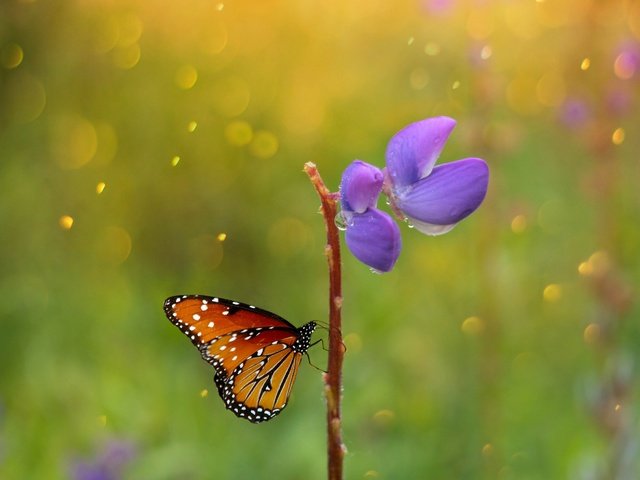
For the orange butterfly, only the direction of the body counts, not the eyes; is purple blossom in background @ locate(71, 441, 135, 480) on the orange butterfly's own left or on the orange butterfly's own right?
on the orange butterfly's own left

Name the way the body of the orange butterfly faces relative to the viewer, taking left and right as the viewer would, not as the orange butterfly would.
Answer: facing to the right of the viewer
